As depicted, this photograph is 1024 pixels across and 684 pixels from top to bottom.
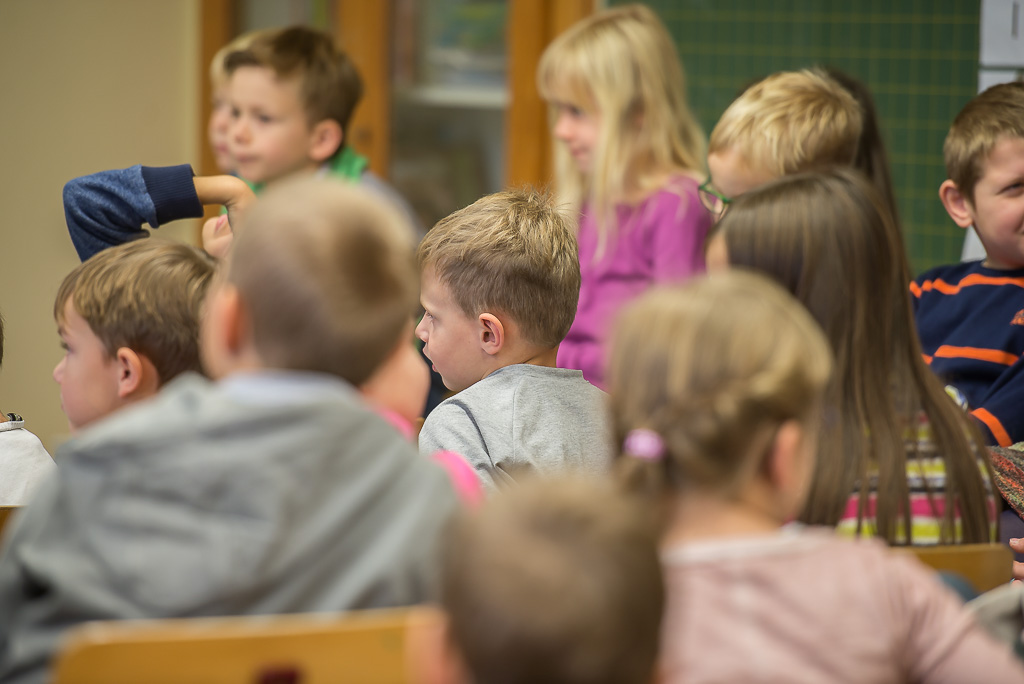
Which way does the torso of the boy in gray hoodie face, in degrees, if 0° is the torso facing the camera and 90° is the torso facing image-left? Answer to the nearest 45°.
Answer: approximately 180°

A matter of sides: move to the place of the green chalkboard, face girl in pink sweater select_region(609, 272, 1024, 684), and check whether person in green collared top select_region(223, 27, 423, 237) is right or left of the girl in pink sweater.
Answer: right

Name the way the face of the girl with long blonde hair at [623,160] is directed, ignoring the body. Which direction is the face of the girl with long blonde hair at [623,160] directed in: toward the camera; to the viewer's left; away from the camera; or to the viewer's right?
to the viewer's left

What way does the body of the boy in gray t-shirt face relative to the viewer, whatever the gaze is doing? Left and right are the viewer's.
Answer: facing away from the viewer and to the left of the viewer

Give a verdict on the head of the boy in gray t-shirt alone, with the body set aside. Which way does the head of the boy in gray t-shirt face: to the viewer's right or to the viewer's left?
to the viewer's left

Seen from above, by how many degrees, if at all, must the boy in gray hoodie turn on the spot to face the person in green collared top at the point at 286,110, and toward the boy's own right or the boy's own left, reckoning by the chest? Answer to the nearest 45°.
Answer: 0° — they already face them
